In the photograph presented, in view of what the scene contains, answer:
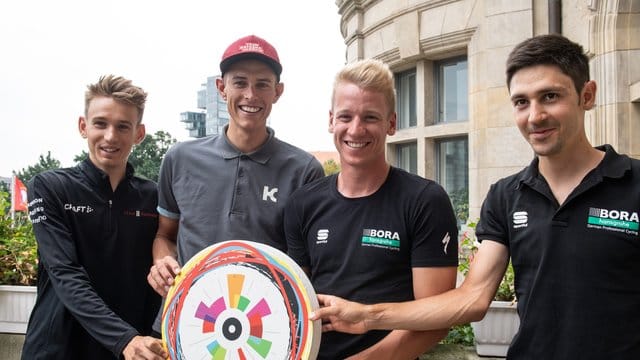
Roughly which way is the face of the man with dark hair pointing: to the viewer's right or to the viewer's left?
to the viewer's left

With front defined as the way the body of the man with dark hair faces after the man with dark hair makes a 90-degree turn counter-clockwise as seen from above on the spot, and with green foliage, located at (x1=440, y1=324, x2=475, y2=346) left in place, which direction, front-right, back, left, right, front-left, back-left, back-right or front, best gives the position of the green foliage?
back-left

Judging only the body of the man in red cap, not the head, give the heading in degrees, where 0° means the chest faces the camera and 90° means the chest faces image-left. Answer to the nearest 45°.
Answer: approximately 0°

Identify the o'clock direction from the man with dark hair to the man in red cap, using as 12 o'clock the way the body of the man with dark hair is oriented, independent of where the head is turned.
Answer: The man in red cap is roughly at 2 o'clock from the man with dark hair.

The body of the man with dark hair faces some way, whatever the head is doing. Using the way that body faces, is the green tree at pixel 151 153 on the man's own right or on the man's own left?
on the man's own right

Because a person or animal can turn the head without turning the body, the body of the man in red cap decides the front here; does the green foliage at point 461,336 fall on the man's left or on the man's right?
on the man's left

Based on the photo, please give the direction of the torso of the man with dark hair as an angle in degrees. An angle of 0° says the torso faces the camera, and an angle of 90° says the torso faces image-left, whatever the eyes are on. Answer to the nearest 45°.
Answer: approximately 45°

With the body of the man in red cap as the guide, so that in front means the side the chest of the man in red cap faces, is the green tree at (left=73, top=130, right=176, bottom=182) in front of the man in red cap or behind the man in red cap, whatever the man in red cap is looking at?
behind

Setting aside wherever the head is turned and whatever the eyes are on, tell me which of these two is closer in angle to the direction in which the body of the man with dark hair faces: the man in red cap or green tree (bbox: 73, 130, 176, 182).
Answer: the man in red cap
